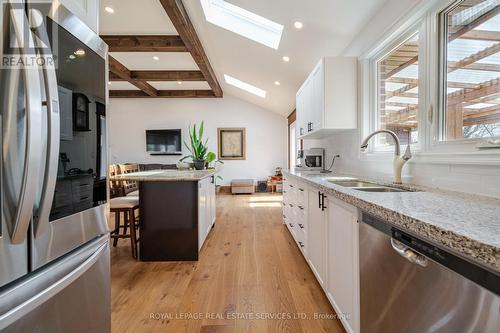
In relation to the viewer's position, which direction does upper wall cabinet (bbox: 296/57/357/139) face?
facing to the left of the viewer

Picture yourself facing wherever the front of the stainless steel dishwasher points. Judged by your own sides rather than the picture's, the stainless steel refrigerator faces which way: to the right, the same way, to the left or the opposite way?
the opposite way

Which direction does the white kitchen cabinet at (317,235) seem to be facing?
to the viewer's left

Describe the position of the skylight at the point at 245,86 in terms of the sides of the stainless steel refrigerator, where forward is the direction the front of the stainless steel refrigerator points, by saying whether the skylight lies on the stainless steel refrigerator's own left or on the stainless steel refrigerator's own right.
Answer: on the stainless steel refrigerator's own left

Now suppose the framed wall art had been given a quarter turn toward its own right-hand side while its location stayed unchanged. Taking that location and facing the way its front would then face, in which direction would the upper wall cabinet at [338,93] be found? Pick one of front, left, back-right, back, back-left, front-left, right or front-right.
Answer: left

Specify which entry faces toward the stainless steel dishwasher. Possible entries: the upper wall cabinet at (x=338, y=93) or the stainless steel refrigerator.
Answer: the stainless steel refrigerator

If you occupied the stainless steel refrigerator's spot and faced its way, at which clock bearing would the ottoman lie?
The ottoman is roughly at 9 o'clock from the stainless steel refrigerator.

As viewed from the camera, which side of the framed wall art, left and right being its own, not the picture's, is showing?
front

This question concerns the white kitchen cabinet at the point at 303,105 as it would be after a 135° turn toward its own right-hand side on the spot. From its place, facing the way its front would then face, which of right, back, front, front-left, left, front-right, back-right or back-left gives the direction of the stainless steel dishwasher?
back-right

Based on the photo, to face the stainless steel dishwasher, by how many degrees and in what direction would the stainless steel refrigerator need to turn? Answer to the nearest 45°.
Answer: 0° — it already faces it

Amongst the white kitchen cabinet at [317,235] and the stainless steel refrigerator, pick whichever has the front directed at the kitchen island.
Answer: the white kitchen cabinet

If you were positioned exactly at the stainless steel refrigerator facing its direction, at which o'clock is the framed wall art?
The framed wall art is roughly at 9 o'clock from the stainless steel refrigerator.

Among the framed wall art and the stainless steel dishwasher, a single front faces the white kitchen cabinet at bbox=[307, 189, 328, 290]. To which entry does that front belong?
the framed wall art

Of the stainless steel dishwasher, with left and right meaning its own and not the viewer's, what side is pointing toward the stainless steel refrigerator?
front

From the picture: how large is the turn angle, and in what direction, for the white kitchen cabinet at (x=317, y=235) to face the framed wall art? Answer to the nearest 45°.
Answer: approximately 45° to its right

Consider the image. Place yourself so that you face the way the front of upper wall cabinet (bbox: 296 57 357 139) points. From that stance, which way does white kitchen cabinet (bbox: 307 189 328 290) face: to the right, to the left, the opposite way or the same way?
the same way
